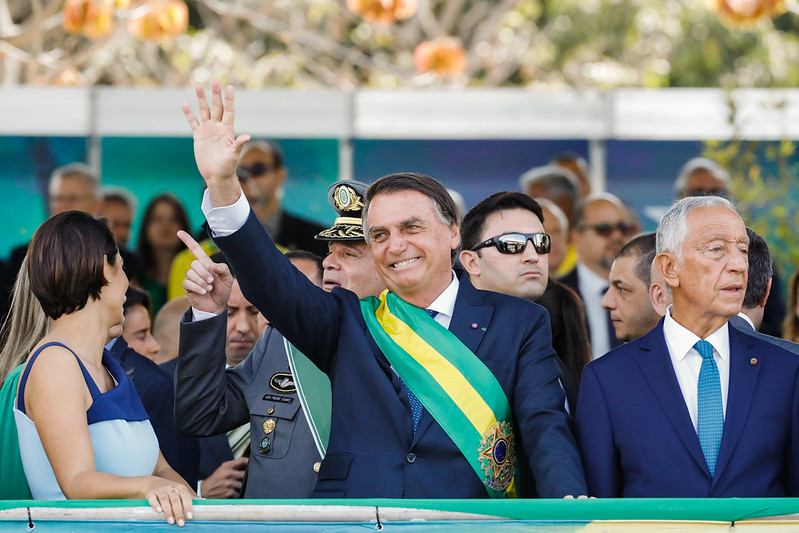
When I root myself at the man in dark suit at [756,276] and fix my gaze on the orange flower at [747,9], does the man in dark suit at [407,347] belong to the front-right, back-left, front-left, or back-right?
back-left

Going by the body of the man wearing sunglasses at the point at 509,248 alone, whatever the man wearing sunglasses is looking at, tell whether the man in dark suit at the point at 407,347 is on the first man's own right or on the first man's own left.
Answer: on the first man's own right

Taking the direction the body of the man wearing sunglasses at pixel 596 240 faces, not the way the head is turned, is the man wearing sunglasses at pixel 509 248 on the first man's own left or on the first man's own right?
on the first man's own right

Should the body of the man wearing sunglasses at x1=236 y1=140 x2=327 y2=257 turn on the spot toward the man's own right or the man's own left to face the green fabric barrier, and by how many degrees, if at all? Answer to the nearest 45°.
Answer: approximately 45° to the man's own left

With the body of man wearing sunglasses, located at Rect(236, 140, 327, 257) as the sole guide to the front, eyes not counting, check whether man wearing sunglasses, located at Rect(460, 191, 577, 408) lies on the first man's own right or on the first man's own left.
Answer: on the first man's own left

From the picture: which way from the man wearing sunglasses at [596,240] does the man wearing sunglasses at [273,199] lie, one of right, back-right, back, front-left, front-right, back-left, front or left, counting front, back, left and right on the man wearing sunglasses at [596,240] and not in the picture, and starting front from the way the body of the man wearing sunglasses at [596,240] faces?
back-right

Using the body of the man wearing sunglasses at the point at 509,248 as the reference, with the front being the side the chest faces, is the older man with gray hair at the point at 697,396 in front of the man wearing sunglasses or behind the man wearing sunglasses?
in front

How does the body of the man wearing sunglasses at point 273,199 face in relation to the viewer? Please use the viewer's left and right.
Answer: facing the viewer and to the left of the viewer

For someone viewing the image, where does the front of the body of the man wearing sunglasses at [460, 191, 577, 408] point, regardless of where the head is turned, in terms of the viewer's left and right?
facing the viewer and to the right of the viewer

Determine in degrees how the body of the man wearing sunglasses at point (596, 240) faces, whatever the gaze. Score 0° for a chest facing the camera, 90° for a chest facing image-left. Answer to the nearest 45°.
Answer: approximately 315°

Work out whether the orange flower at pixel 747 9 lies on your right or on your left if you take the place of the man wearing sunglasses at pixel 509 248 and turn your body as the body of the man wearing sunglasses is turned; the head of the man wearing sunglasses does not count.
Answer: on your left
